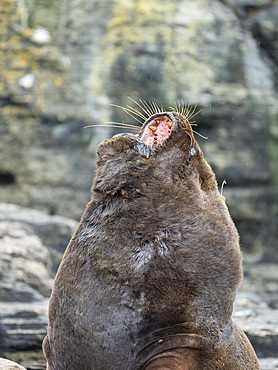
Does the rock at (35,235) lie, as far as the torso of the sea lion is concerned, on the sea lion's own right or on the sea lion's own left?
on the sea lion's own right

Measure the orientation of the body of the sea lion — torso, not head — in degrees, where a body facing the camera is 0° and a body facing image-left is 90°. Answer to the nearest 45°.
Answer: approximately 45°

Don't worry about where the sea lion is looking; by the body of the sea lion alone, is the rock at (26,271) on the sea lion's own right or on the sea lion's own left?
on the sea lion's own right
